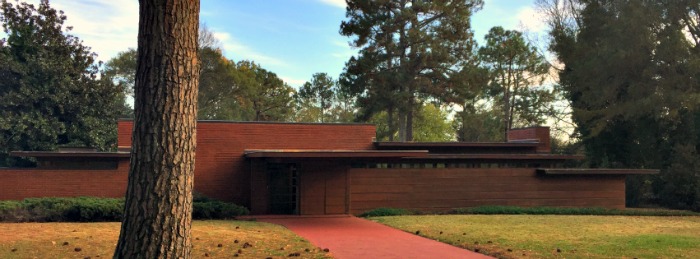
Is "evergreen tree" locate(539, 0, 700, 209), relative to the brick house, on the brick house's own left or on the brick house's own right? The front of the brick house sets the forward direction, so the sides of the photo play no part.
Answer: on the brick house's own left

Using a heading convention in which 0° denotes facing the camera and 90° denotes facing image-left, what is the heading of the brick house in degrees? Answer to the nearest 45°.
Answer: approximately 0°

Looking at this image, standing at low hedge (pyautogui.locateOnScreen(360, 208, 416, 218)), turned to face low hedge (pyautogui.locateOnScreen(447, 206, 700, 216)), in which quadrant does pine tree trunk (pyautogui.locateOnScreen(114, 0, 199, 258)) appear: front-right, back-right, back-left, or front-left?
back-right

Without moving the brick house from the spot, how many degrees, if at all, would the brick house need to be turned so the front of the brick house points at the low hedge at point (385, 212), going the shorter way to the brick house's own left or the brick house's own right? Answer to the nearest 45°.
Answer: approximately 45° to the brick house's own left

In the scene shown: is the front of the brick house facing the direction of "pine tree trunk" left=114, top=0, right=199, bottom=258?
yes

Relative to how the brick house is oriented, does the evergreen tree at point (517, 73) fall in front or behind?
behind

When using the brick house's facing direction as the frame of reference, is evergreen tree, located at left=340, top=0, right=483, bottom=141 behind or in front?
behind

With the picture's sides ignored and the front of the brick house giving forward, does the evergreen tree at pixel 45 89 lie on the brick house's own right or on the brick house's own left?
on the brick house's own right

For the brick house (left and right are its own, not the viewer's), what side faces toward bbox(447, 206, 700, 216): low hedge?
left

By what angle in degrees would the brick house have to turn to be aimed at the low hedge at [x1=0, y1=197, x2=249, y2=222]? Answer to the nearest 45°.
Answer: approximately 45° to its right
